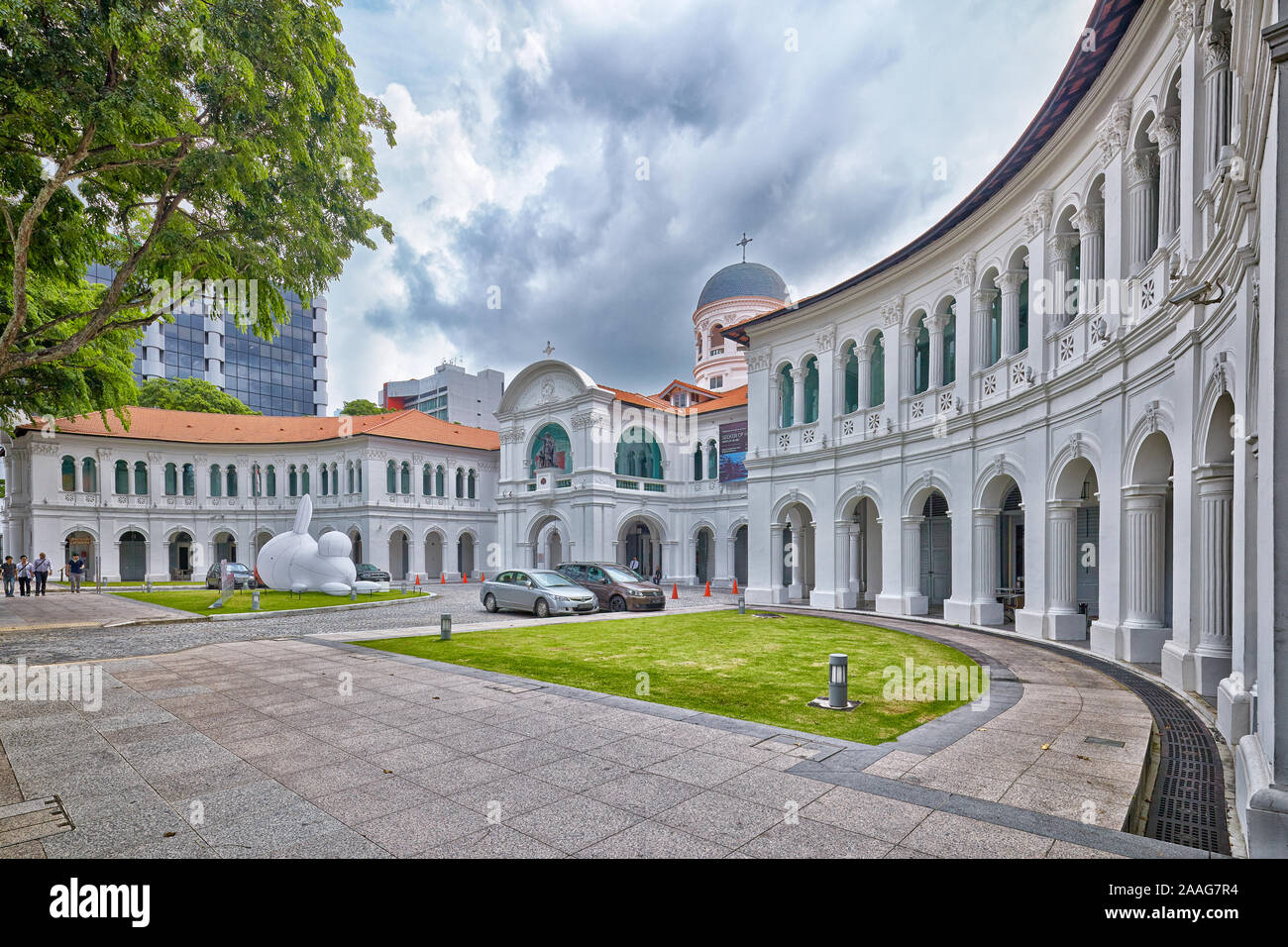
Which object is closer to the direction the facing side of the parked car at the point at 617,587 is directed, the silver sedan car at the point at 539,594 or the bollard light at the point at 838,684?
the bollard light

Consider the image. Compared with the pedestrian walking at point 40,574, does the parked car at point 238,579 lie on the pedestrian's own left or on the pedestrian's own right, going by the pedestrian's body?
on the pedestrian's own left

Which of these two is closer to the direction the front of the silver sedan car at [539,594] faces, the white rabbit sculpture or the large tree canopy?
the large tree canopy

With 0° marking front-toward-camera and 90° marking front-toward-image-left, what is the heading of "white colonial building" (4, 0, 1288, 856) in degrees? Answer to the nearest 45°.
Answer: approximately 45°

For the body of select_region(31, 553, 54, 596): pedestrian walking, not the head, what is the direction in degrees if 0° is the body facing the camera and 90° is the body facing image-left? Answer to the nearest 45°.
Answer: approximately 0°
